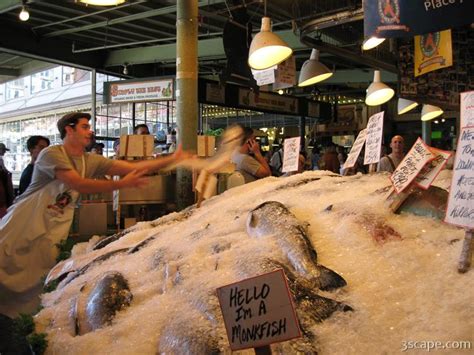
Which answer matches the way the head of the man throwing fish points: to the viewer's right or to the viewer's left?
to the viewer's right

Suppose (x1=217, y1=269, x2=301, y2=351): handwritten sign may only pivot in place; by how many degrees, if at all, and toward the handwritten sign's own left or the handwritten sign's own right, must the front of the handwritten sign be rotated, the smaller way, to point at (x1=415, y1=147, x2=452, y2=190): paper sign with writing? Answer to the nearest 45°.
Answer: approximately 135° to the handwritten sign's own left

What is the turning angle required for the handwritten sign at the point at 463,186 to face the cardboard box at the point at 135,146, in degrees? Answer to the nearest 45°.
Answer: approximately 135° to its right

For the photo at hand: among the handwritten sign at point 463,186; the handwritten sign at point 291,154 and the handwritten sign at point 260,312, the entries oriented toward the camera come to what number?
3

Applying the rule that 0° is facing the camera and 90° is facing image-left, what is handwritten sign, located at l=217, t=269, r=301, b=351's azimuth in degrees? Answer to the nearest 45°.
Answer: approximately 0°

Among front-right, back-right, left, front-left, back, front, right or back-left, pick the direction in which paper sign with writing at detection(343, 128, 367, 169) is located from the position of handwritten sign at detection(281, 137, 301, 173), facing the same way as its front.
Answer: front-left

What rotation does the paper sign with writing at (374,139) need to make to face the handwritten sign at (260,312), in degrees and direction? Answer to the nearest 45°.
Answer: approximately 45° to its left

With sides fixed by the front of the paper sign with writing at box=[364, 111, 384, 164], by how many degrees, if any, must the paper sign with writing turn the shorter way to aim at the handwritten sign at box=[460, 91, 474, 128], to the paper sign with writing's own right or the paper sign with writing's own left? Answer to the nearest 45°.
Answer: approximately 45° to the paper sign with writing's own left

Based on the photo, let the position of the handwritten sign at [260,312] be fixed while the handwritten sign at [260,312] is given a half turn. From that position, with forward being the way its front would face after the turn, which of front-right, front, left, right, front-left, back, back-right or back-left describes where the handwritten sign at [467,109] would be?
front-right

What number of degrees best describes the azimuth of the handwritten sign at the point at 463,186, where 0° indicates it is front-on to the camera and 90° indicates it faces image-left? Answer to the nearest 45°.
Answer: approximately 0°

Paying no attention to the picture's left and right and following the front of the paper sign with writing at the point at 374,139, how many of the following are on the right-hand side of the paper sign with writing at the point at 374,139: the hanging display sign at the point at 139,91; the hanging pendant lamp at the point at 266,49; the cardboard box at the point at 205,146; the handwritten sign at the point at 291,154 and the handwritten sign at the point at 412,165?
4

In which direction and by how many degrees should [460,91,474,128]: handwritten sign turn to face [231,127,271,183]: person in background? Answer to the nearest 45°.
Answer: approximately 135° to its right
